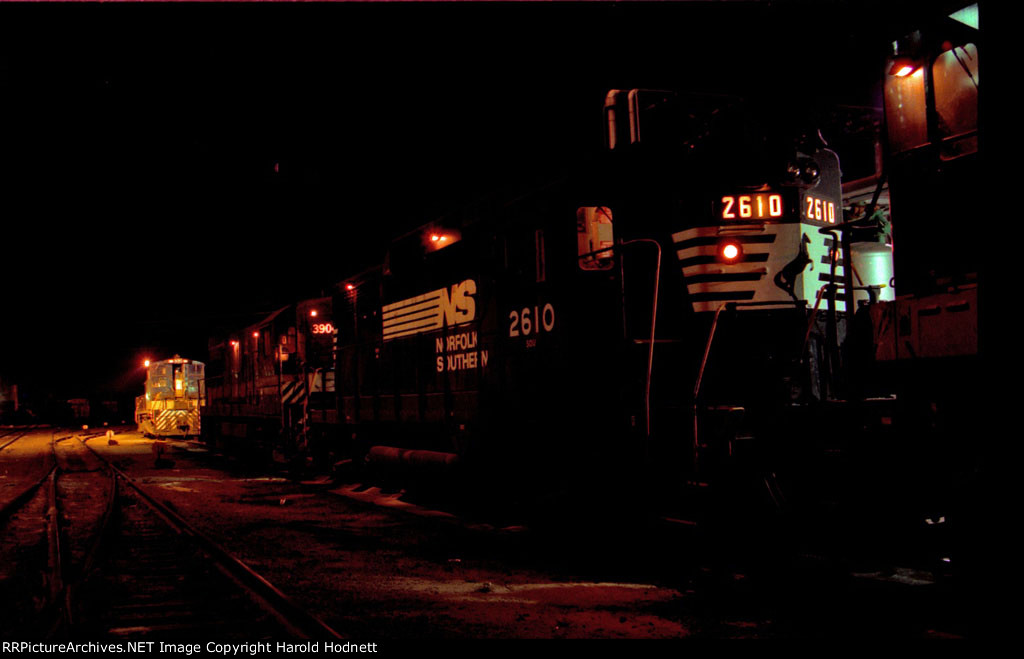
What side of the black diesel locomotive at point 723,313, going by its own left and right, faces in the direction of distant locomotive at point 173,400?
back

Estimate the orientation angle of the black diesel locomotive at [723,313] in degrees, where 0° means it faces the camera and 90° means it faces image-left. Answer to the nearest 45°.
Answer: approximately 315°
